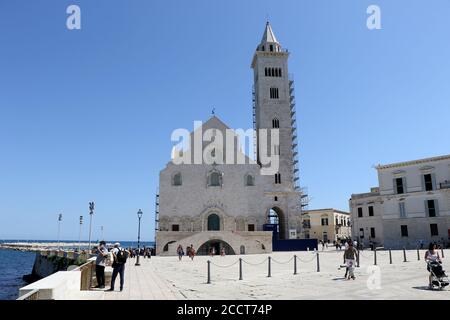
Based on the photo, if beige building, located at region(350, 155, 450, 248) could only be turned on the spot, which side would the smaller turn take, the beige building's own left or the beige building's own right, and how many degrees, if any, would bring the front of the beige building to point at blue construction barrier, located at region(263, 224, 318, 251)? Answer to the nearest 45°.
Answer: approximately 45° to the beige building's own right

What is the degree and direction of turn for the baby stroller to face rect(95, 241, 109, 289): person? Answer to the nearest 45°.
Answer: approximately 90° to its right

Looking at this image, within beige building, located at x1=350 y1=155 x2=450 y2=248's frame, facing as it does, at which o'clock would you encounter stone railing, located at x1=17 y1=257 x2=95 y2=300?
The stone railing is roughly at 11 o'clock from the beige building.

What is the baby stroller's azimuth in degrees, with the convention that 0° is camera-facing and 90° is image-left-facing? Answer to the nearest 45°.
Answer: approximately 315°

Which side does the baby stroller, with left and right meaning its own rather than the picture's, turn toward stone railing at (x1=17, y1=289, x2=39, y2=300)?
right

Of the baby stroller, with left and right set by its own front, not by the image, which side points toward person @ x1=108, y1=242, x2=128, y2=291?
right

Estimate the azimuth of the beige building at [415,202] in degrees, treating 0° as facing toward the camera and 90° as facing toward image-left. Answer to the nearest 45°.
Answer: approximately 45°
